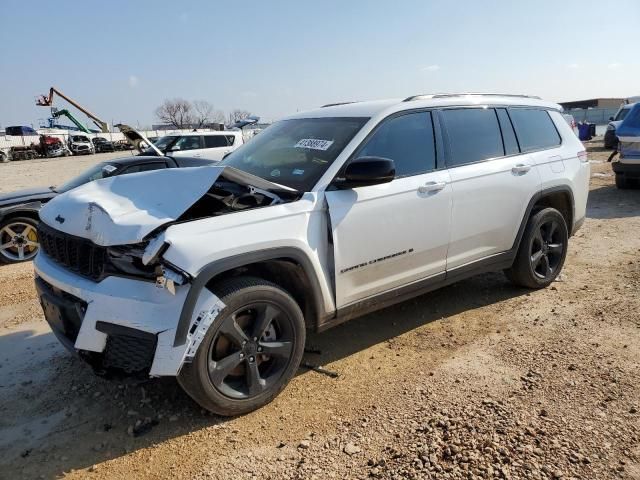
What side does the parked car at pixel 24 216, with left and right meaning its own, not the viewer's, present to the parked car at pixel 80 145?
right

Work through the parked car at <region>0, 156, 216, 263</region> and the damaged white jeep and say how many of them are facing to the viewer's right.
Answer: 0

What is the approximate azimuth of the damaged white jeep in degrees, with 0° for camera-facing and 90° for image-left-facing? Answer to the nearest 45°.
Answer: approximately 45°

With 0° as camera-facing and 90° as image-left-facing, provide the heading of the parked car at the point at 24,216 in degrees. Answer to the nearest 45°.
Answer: approximately 90°

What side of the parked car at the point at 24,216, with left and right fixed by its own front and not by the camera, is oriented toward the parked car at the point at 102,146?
right

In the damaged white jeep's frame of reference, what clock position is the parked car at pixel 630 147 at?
The parked car is roughly at 6 o'clock from the damaged white jeep.

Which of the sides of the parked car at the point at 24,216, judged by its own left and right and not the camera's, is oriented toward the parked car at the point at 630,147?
back

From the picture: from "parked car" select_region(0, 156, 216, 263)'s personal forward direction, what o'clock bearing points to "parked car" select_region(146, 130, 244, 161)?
"parked car" select_region(146, 130, 244, 161) is roughly at 4 o'clock from "parked car" select_region(0, 156, 216, 263).
